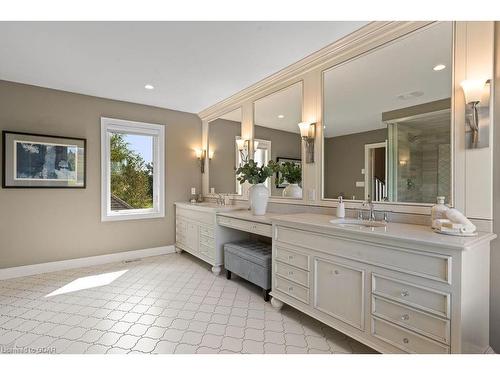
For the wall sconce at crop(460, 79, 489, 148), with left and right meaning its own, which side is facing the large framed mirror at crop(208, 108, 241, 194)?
right

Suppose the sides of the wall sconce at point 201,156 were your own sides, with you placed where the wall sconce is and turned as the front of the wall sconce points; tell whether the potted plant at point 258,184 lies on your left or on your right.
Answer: on your left

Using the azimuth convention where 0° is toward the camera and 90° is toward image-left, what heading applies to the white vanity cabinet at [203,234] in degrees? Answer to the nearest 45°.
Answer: approximately 45°

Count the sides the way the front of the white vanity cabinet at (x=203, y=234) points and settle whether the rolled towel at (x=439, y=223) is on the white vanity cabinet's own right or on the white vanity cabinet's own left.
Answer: on the white vanity cabinet's own left

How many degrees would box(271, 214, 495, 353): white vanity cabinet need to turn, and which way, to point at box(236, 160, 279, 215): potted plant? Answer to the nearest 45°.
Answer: approximately 90° to its right

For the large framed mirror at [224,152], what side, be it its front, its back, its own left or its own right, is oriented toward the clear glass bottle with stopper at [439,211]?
left

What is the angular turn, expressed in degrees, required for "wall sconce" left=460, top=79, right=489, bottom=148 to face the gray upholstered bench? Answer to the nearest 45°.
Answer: approximately 90° to its right

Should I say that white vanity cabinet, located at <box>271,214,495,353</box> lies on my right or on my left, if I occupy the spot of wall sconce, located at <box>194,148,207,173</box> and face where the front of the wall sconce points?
on my left

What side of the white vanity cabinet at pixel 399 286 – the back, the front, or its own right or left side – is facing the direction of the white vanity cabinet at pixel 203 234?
right
